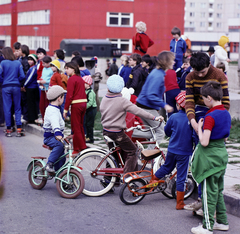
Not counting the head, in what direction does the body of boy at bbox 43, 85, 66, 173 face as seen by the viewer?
to the viewer's right

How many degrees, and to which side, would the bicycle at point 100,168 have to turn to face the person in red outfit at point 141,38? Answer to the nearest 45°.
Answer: approximately 90° to its left

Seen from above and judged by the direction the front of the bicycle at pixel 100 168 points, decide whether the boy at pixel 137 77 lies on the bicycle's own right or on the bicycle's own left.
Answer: on the bicycle's own left

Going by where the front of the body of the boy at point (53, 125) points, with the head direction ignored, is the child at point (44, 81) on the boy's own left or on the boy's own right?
on the boy's own left

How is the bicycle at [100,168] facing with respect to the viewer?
to the viewer's right

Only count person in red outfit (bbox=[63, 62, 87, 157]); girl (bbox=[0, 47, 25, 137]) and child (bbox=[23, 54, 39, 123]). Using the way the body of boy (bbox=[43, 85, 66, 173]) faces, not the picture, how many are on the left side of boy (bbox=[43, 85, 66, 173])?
3

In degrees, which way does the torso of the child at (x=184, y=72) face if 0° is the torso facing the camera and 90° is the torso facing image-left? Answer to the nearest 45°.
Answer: approximately 45°
